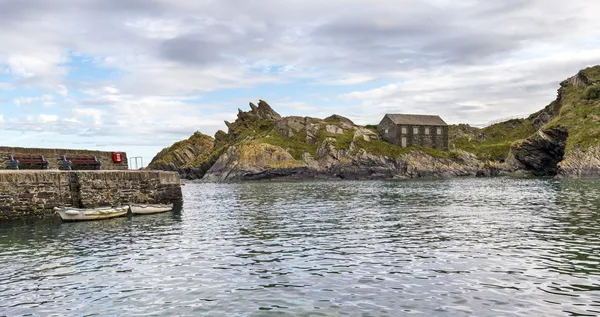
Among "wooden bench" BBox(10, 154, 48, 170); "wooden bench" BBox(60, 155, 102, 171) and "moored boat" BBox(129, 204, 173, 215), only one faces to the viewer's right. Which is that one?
the moored boat

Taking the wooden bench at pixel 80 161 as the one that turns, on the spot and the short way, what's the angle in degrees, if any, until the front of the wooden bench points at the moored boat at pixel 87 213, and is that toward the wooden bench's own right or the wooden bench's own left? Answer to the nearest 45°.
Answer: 0° — it already faces it

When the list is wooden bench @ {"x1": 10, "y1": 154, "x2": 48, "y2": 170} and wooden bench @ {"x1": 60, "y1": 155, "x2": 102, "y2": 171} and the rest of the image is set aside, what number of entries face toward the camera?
2

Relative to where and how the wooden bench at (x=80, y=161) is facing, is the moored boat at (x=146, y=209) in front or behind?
in front

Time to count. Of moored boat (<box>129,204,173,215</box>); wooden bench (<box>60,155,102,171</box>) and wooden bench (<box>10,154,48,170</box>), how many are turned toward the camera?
2

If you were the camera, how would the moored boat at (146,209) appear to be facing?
facing to the right of the viewer

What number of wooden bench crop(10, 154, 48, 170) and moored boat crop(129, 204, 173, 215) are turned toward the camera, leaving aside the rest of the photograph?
1

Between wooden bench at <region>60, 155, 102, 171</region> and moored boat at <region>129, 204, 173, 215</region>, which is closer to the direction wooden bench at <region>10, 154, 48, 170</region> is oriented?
the moored boat

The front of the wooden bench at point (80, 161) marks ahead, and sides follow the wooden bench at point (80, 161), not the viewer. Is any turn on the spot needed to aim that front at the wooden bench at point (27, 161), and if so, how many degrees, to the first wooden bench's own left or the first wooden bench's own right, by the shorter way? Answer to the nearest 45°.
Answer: approximately 45° to the first wooden bench's own right
